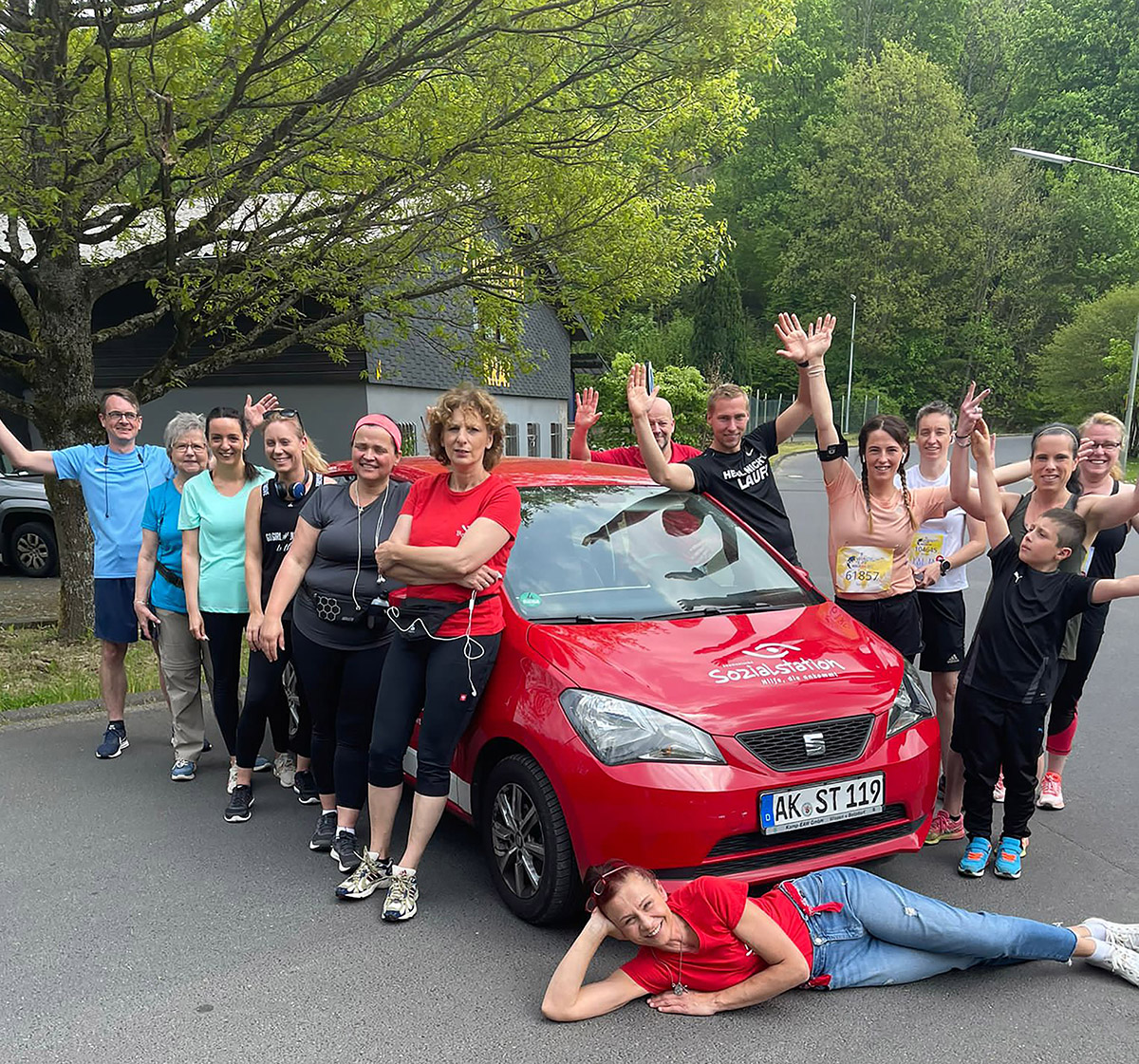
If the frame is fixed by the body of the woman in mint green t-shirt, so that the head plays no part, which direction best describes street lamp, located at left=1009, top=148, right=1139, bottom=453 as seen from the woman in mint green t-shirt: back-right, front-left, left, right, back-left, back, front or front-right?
back-left

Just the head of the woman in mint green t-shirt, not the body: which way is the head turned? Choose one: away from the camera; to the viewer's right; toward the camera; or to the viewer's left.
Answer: toward the camera

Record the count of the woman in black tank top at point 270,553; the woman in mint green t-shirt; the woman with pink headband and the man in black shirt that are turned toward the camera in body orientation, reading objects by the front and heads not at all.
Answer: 4

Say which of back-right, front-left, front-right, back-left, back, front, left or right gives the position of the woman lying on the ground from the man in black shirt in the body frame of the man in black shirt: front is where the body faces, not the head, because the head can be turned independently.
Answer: front

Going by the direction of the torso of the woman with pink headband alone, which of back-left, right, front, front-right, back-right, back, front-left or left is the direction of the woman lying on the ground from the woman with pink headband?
front-left

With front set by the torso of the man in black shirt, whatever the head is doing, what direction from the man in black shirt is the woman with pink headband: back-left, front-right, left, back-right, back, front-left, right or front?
front-right

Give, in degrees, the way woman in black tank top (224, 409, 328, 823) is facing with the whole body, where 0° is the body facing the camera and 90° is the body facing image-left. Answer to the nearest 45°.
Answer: approximately 0°

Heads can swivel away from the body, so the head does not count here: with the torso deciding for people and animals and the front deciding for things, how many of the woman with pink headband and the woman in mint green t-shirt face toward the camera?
2

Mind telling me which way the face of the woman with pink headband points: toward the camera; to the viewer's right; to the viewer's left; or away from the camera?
toward the camera

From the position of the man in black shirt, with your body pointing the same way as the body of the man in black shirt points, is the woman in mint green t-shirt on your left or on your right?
on your right

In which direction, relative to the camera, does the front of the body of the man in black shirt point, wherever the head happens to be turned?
toward the camera

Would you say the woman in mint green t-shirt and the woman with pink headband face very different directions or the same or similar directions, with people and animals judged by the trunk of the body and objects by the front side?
same or similar directions

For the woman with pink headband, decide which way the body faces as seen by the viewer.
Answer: toward the camera

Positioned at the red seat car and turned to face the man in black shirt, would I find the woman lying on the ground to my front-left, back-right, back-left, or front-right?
back-right

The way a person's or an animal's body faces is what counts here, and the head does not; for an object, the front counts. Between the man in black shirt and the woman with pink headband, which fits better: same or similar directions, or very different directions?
same or similar directions

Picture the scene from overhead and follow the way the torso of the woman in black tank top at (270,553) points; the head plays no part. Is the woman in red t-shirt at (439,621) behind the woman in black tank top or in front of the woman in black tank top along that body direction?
in front
